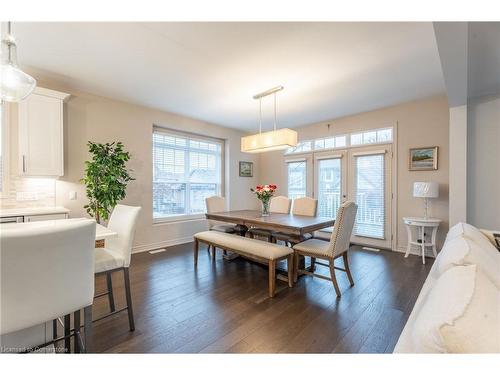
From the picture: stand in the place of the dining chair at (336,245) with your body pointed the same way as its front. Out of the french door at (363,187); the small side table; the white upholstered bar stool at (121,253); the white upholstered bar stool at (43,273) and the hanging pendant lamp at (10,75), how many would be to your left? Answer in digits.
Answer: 3

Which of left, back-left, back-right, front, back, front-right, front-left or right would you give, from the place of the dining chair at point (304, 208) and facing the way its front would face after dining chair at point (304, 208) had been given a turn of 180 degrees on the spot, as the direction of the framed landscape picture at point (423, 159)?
front-right

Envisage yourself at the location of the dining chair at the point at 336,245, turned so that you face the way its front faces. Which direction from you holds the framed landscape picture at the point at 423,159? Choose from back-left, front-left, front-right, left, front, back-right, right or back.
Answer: right

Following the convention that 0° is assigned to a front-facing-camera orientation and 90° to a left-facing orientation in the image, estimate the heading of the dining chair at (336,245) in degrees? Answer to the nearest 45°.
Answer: approximately 135°

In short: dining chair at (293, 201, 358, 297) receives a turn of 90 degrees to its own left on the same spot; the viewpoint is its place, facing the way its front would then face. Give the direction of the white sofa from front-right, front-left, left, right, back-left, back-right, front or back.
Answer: front-left

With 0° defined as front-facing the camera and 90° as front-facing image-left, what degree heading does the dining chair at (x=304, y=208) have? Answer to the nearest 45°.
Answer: approximately 45°

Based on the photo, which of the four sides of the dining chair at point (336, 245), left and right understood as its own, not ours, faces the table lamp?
right

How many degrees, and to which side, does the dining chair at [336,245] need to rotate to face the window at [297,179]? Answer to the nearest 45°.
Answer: approximately 45° to its right

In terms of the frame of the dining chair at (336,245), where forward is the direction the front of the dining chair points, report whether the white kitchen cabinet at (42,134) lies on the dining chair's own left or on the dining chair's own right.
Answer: on the dining chair's own left
